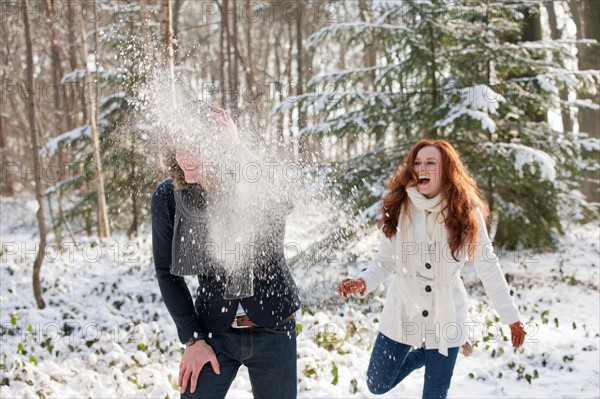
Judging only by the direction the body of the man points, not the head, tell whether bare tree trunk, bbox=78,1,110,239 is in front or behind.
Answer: behind

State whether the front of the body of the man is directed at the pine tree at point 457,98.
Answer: no

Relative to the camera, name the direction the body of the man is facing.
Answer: toward the camera

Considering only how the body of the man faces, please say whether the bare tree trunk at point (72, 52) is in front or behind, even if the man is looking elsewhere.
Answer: behind

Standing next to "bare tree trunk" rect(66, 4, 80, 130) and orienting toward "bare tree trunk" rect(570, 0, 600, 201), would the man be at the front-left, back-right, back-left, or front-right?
front-right

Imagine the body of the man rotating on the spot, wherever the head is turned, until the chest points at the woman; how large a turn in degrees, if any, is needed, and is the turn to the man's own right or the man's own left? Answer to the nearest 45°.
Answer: approximately 135° to the man's own left

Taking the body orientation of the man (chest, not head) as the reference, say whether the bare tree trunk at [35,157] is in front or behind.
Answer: behind

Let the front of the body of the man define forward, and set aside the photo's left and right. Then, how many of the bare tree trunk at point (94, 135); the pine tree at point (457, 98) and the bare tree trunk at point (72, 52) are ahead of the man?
0

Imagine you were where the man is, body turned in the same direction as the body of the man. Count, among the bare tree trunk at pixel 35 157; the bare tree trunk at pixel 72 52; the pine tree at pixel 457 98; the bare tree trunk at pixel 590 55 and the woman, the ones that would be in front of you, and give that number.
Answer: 0

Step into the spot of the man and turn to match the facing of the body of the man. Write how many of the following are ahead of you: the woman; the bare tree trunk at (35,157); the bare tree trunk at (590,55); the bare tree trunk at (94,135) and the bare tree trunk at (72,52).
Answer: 0

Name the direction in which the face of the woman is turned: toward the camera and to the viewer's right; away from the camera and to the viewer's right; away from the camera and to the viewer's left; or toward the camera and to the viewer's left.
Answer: toward the camera and to the viewer's left

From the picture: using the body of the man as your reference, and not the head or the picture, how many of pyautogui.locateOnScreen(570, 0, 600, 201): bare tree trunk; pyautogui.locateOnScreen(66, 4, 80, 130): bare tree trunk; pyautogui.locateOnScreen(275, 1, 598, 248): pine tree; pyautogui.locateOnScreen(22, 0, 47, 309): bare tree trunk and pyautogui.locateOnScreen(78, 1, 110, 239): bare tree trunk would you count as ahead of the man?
0
